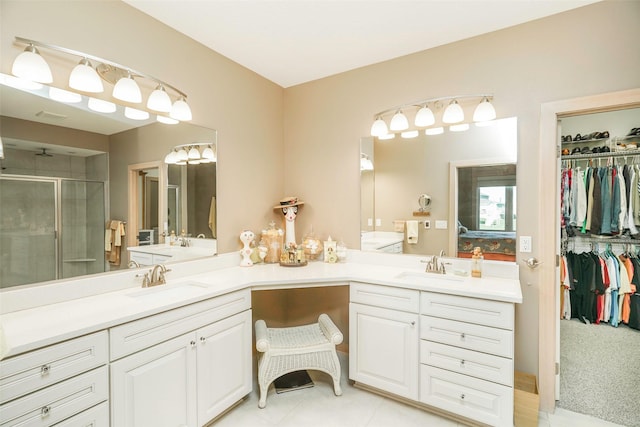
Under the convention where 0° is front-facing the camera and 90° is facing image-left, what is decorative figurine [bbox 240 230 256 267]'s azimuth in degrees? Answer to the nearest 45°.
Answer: approximately 0°

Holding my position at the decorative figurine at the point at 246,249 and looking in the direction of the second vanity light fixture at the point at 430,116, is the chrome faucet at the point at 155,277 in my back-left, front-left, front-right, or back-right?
back-right

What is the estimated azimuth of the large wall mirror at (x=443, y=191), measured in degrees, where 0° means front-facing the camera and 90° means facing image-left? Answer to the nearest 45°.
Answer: approximately 45°

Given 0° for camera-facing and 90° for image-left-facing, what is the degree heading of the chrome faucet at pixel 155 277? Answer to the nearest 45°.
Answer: approximately 315°
